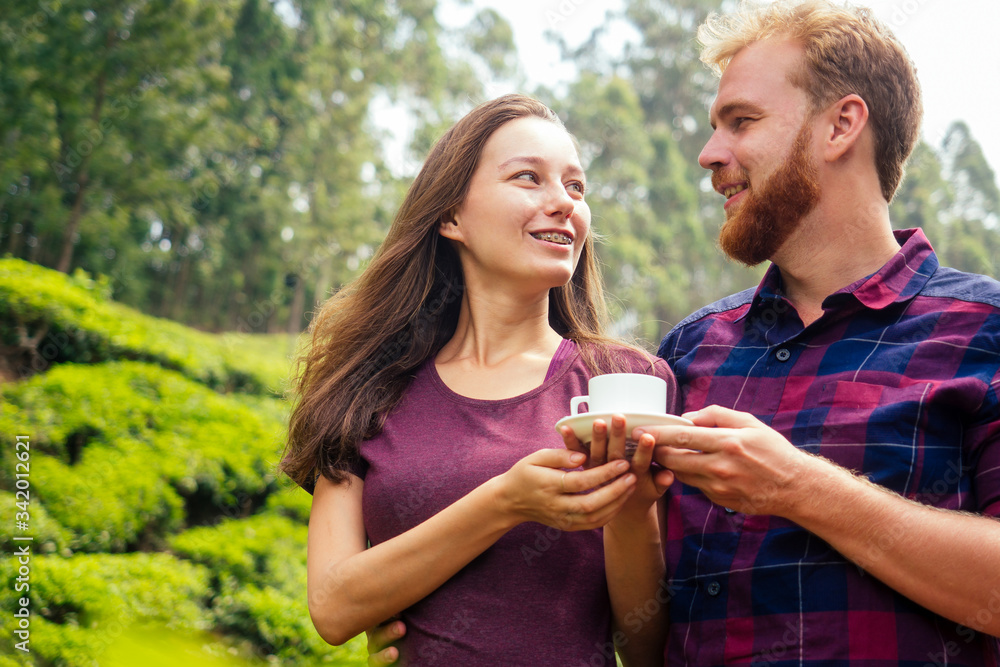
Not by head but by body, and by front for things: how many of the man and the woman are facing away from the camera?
0

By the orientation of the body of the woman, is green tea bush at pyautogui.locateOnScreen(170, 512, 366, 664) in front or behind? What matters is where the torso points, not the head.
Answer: behind

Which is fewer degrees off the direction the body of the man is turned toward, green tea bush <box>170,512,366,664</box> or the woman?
the woman

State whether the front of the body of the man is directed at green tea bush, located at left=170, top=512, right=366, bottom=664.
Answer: no

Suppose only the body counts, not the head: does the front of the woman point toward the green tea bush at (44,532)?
no

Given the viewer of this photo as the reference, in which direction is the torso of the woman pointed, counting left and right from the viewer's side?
facing the viewer and to the right of the viewer

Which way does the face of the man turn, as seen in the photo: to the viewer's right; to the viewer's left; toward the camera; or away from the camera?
to the viewer's left

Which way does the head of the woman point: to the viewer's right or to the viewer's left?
to the viewer's right

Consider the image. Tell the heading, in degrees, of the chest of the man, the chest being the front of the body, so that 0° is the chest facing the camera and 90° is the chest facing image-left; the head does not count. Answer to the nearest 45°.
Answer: approximately 45°
